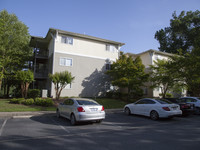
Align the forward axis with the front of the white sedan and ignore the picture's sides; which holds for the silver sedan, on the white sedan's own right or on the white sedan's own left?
on the white sedan's own left

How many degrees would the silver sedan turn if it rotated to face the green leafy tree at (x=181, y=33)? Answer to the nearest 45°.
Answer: approximately 90° to its right

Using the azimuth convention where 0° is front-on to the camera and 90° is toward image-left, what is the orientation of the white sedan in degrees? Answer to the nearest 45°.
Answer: approximately 135°

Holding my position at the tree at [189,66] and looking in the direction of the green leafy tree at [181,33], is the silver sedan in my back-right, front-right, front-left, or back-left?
back-left

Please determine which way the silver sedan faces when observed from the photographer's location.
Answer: facing away from the viewer and to the left of the viewer

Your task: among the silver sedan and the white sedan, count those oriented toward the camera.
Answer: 0

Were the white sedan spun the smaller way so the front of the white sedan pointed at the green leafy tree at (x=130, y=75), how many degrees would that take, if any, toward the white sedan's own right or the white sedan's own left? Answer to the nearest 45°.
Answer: approximately 45° to the white sedan's own right

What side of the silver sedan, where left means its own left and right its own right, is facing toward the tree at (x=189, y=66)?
right
